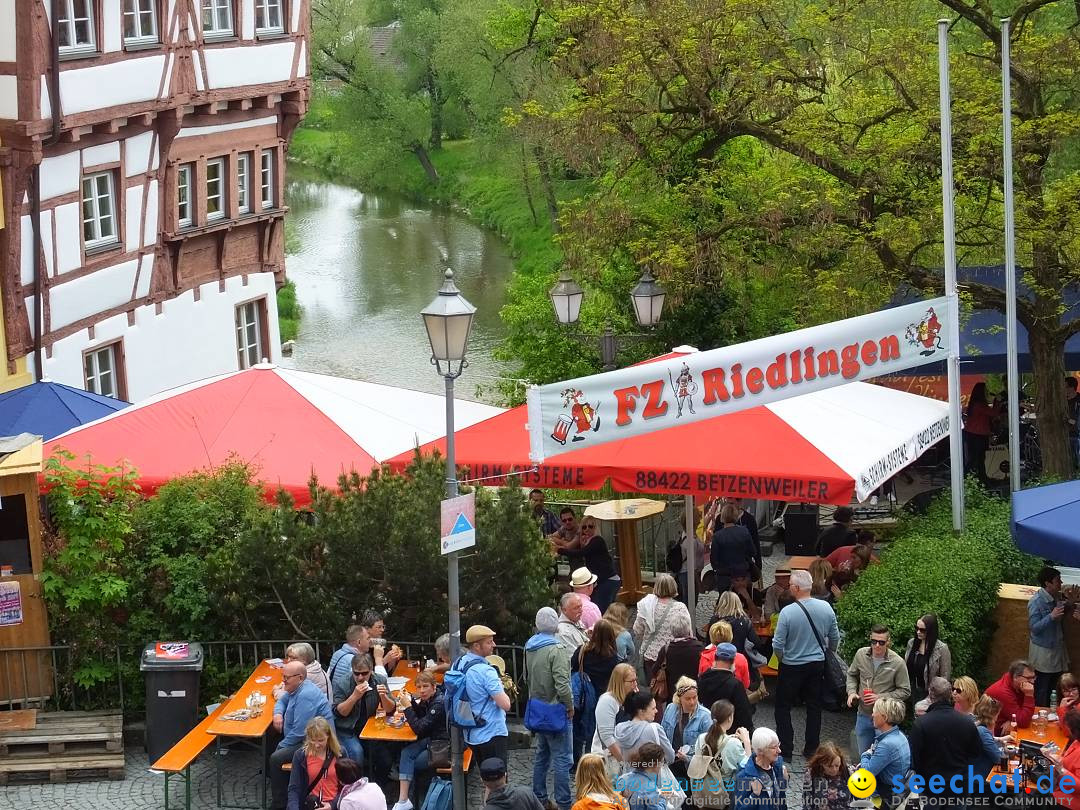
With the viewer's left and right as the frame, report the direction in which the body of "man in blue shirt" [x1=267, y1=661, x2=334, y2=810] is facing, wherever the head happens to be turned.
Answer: facing to the left of the viewer

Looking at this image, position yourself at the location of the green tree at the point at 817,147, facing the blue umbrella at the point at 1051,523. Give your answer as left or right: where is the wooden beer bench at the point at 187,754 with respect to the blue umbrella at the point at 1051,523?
right

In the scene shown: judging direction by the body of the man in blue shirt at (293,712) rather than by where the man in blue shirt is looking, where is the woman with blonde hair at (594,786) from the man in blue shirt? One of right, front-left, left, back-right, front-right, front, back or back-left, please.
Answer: back-left

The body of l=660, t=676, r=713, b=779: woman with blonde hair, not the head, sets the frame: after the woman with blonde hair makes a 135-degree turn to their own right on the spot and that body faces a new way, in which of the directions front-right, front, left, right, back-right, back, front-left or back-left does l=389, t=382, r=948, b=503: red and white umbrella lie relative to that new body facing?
front-right

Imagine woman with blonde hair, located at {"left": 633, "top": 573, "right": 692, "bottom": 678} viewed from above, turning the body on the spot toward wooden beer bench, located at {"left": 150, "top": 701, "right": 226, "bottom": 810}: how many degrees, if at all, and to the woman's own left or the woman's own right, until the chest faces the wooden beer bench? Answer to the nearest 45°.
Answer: approximately 90° to the woman's own left

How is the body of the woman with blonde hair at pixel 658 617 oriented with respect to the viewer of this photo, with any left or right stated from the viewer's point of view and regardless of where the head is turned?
facing away from the viewer

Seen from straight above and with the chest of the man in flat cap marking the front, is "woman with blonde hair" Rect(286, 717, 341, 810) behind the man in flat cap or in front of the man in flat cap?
behind
